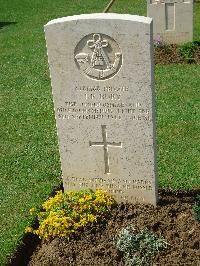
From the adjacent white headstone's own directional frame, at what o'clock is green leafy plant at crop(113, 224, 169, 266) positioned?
The green leafy plant is roughly at 12 o'clock from the adjacent white headstone.

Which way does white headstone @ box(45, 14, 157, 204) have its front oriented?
toward the camera

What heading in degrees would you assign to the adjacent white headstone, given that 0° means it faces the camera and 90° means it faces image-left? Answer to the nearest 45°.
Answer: approximately 0°

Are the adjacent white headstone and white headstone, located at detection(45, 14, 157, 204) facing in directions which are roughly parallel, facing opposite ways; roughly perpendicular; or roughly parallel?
roughly parallel

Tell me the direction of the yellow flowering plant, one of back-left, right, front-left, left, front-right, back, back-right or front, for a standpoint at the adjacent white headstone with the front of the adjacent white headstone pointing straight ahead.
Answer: front

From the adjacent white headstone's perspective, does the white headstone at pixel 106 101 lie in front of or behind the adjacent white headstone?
in front

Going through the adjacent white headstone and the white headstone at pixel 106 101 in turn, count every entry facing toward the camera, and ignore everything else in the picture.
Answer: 2

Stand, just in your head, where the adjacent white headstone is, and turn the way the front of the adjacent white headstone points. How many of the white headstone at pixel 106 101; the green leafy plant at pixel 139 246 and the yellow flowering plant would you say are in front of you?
3

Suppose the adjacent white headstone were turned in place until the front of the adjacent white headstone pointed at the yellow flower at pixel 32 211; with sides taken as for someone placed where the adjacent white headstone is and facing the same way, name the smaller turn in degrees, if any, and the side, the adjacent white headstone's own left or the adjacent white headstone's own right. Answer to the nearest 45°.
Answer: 0° — it already faces it
